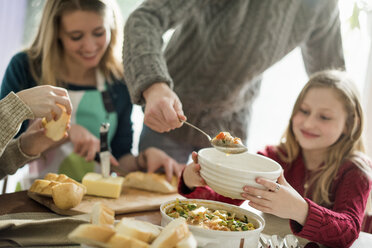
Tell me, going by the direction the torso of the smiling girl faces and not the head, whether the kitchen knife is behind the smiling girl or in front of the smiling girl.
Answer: in front

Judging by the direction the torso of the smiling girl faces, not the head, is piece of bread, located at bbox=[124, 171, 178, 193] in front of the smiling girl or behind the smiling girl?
in front

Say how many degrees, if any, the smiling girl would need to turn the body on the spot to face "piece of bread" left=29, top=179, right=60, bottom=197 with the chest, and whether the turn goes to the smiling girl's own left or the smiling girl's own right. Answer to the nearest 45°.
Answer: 0° — they already face it

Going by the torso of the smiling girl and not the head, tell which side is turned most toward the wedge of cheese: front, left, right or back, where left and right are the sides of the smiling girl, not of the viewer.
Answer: front

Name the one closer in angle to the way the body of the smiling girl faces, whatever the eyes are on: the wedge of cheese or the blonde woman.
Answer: the wedge of cheese

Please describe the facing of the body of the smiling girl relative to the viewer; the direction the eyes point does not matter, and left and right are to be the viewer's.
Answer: facing the viewer and to the left of the viewer

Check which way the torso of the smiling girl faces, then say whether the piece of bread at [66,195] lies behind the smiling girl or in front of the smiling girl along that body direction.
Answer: in front

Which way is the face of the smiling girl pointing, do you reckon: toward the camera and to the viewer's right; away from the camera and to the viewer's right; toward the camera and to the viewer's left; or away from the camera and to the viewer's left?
toward the camera and to the viewer's left

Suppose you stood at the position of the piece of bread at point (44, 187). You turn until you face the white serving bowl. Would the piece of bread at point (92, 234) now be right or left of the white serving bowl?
right

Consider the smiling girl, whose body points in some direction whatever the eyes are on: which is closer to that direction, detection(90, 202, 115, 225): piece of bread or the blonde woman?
the piece of bread
